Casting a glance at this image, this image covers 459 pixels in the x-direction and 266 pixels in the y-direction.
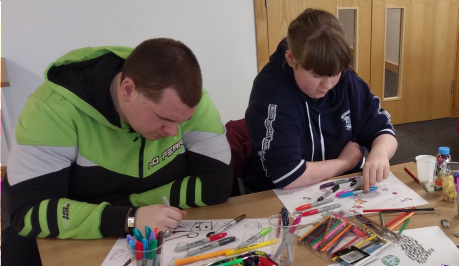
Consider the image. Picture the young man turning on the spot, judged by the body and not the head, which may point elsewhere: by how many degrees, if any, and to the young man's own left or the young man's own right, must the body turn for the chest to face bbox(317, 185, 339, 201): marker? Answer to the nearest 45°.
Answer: approximately 45° to the young man's own left

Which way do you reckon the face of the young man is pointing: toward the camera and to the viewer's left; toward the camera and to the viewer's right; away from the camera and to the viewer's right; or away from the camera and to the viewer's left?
toward the camera and to the viewer's right

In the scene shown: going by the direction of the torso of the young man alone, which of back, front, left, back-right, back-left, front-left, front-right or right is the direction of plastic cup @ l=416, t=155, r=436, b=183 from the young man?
front-left

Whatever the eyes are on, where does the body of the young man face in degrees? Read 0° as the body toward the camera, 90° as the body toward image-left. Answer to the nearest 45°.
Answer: approximately 315°

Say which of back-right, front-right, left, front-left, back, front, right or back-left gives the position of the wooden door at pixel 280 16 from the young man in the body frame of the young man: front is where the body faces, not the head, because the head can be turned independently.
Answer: left

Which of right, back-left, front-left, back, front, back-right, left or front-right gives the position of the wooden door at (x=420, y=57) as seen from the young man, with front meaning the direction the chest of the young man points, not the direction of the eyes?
left

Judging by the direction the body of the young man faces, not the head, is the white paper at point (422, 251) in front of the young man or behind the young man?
in front
